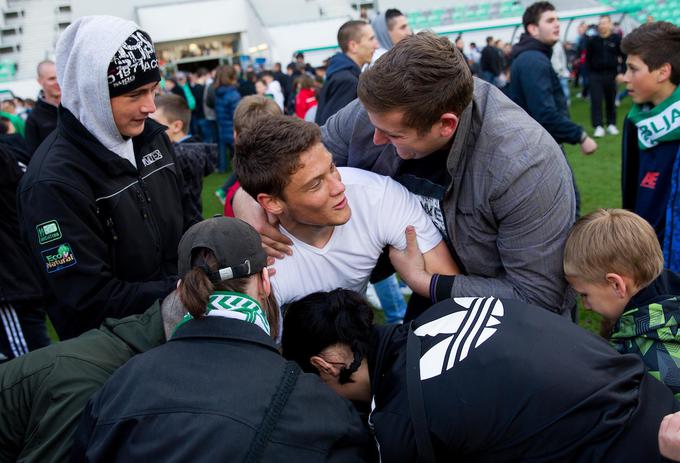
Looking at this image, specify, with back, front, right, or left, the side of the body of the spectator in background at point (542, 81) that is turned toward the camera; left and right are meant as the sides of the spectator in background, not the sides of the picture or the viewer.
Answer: right

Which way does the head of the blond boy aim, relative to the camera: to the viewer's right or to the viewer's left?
to the viewer's left

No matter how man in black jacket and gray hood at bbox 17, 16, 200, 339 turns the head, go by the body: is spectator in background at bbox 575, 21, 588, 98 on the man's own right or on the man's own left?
on the man's own left

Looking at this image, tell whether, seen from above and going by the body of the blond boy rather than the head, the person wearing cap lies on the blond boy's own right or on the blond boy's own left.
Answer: on the blond boy's own left

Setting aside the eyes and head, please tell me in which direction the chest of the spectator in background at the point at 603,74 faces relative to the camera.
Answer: toward the camera

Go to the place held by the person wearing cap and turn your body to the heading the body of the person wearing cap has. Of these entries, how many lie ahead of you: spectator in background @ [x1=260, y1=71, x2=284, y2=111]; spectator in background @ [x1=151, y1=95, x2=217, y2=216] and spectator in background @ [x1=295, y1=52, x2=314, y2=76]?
3

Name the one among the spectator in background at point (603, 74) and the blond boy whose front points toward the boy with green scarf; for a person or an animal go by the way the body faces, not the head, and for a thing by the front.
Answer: the spectator in background

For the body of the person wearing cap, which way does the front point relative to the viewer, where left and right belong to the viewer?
facing away from the viewer

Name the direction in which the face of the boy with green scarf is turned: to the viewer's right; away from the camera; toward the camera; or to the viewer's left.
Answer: to the viewer's left

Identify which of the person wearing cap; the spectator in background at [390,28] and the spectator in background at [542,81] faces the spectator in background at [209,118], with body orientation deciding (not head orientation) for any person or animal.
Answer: the person wearing cap

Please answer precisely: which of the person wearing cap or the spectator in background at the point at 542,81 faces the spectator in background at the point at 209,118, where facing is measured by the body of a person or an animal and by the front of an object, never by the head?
the person wearing cap

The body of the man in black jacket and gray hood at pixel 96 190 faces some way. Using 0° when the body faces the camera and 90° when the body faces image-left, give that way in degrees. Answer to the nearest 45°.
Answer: approximately 315°

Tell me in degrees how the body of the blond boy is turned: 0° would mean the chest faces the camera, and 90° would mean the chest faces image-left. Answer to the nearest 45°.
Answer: approximately 90°
